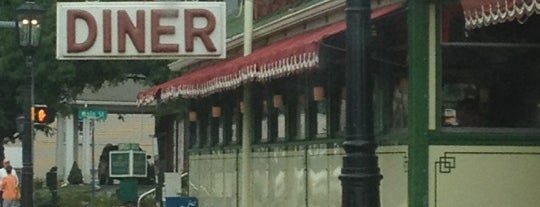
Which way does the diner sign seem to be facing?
toward the camera

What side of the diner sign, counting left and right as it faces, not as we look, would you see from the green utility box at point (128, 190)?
back

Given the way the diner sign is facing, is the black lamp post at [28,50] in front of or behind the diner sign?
behind

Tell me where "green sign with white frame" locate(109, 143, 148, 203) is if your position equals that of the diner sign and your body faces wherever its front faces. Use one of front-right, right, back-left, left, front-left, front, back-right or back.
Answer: back

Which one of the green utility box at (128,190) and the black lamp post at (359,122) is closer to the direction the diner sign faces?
the black lamp post

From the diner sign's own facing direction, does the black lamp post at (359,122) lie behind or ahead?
ahead
